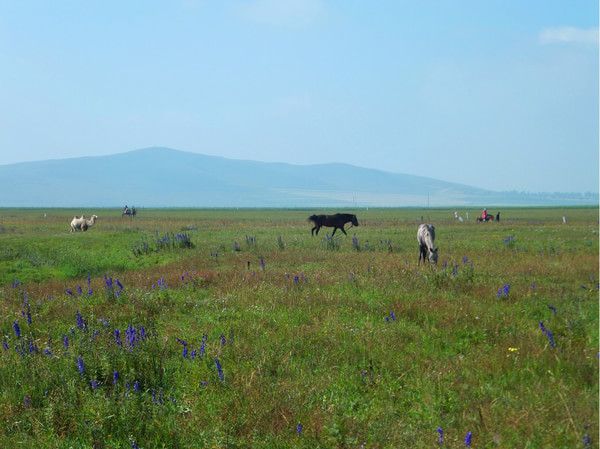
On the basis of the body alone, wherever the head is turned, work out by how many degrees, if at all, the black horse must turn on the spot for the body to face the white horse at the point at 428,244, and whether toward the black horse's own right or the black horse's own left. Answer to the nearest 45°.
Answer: approximately 90° to the black horse's own right

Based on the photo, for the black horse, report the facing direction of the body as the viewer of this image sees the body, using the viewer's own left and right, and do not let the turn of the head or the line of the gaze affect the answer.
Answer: facing to the right of the viewer

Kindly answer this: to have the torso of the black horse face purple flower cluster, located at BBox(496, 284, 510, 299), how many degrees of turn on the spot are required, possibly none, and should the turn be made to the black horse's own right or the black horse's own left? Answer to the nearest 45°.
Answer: approximately 90° to the black horse's own right

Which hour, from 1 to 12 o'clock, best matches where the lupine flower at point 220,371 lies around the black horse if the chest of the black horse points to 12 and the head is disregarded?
The lupine flower is roughly at 3 o'clock from the black horse.
